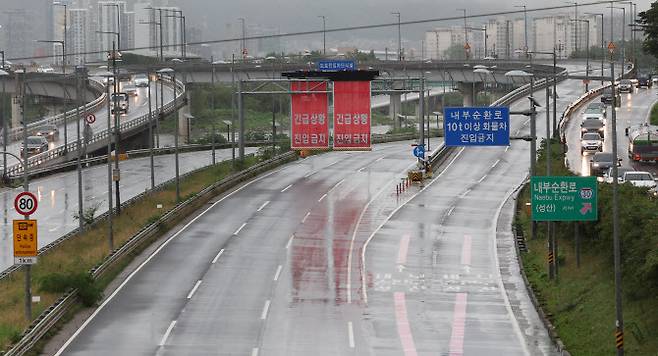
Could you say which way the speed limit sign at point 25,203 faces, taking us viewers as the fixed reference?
facing the viewer
